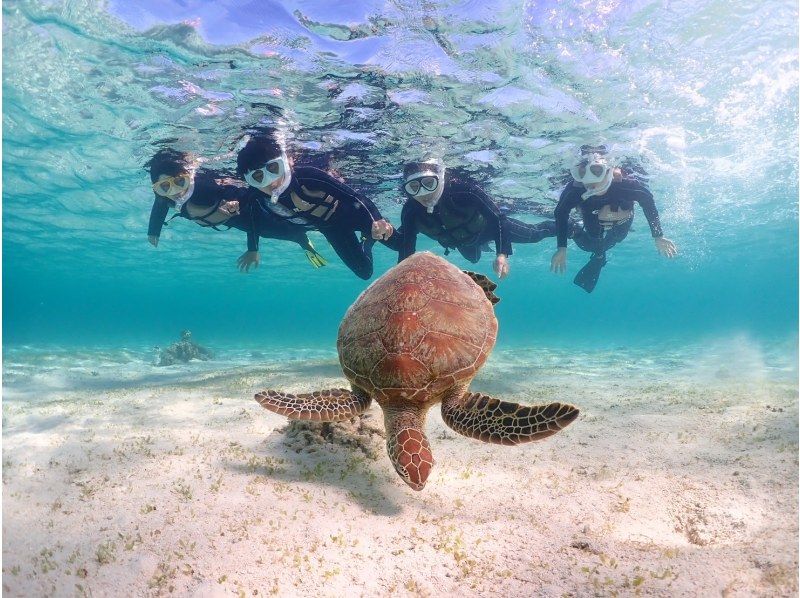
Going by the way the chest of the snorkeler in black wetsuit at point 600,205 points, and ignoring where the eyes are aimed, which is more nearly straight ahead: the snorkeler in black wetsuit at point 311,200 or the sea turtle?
the sea turtle

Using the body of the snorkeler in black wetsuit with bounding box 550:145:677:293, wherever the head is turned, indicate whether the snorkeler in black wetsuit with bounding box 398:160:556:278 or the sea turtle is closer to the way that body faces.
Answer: the sea turtle

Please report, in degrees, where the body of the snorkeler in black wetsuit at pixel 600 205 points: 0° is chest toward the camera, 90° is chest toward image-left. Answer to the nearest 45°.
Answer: approximately 0°

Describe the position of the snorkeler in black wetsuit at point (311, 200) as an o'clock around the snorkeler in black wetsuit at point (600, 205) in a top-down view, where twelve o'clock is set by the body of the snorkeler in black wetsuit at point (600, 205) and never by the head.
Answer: the snorkeler in black wetsuit at point (311, 200) is roughly at 2 o'clock from the snorkeler in black wetsuit at point (600, 205).

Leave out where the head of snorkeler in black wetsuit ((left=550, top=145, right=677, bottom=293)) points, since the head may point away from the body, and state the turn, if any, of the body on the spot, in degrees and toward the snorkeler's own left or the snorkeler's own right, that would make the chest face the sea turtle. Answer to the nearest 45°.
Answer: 0° — they already face it

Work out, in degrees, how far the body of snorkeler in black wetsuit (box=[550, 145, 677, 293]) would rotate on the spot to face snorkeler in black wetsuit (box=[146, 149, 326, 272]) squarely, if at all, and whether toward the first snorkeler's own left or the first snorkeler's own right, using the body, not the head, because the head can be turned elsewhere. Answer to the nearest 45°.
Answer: approximately 45° to the first snorkeler's own right
